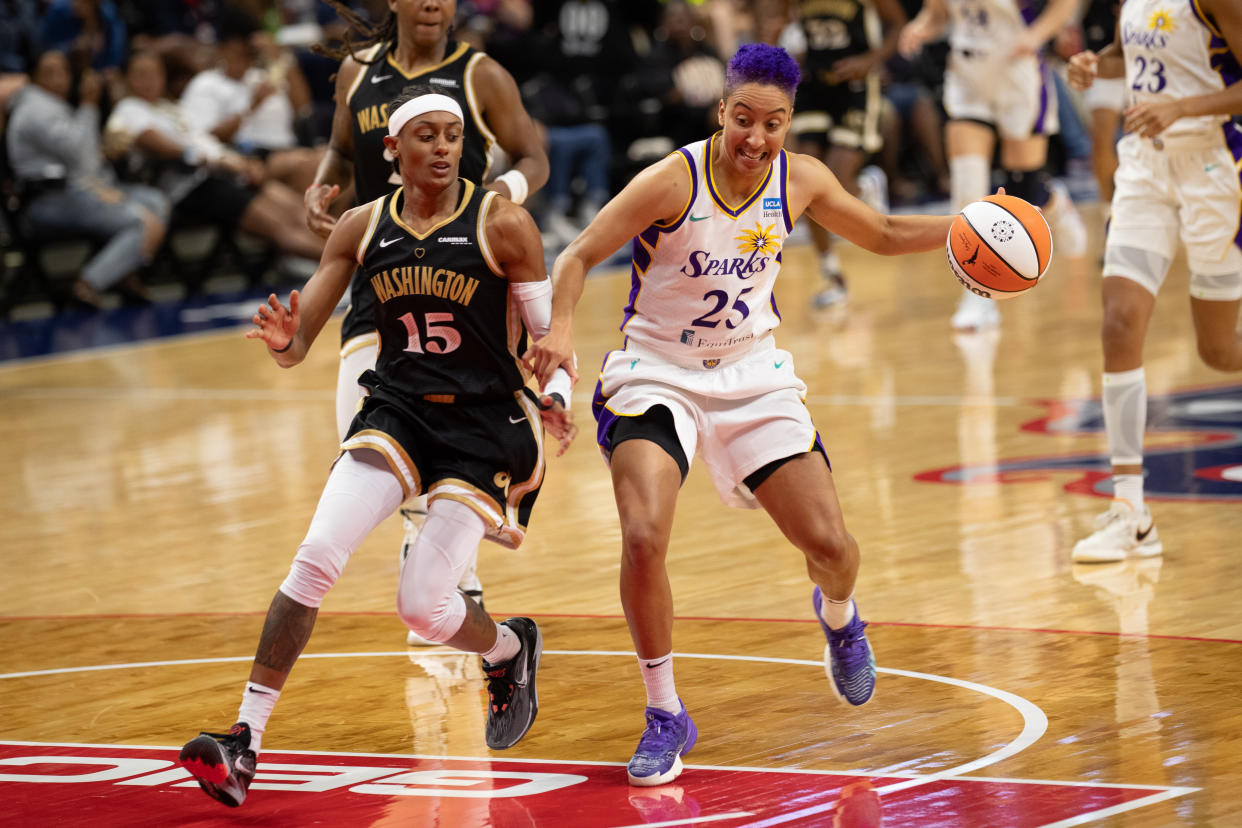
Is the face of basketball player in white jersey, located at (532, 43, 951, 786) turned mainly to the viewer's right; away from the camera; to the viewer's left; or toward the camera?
toward the camera

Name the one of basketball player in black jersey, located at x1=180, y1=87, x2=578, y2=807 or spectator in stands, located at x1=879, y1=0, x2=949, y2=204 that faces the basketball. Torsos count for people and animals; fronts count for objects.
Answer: the spectator in stands

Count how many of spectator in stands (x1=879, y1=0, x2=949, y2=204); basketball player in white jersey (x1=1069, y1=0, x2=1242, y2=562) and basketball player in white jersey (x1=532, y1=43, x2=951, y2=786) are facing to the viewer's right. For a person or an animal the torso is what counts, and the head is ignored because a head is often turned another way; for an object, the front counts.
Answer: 0

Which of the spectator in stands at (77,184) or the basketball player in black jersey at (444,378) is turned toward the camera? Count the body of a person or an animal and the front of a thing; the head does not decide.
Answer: the basketball player in black jersey

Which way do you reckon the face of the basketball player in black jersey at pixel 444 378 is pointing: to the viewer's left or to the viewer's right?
to the viewer's right

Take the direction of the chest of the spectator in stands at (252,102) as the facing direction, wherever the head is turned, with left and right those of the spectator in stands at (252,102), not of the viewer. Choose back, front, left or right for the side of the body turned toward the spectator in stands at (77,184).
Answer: right

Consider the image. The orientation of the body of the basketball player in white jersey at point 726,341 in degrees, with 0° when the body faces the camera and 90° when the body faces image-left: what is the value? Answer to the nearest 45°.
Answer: approximately 0°

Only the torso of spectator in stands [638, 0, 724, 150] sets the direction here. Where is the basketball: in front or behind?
in front

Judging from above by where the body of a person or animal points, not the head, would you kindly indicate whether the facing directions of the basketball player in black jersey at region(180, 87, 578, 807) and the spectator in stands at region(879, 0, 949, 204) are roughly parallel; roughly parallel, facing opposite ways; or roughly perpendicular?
roughly parallel

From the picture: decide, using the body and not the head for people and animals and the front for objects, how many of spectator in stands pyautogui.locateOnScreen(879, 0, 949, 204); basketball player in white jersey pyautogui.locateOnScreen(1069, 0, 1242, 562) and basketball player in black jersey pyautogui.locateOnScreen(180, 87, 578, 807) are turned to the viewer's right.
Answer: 0

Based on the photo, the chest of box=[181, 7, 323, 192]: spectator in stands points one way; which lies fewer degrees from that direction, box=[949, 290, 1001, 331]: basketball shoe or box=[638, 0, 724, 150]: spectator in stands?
the basketball shoe

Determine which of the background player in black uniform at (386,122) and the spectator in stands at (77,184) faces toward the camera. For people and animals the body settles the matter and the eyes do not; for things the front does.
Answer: the background player in black uniform

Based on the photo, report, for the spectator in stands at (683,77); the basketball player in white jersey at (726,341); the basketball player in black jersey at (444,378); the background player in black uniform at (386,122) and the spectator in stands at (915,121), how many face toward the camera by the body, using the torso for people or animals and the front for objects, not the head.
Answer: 5

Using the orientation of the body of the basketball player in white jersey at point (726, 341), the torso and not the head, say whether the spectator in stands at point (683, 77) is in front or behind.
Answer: behind

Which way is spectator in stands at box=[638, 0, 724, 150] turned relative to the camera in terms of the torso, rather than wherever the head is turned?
toward the camera

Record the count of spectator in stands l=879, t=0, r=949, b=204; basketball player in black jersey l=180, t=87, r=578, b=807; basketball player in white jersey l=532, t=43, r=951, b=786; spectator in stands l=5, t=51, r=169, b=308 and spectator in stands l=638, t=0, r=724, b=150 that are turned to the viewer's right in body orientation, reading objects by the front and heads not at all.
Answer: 1

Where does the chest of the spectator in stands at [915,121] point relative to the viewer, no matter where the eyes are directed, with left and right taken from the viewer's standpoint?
facing the viewer

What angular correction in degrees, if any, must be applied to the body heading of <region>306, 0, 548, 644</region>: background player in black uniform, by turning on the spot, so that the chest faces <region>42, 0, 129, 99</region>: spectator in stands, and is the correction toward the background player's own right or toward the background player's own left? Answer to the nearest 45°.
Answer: approximately 180°

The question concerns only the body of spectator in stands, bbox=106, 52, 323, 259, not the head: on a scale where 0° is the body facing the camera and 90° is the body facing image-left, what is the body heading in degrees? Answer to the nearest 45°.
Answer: approximately 315°
